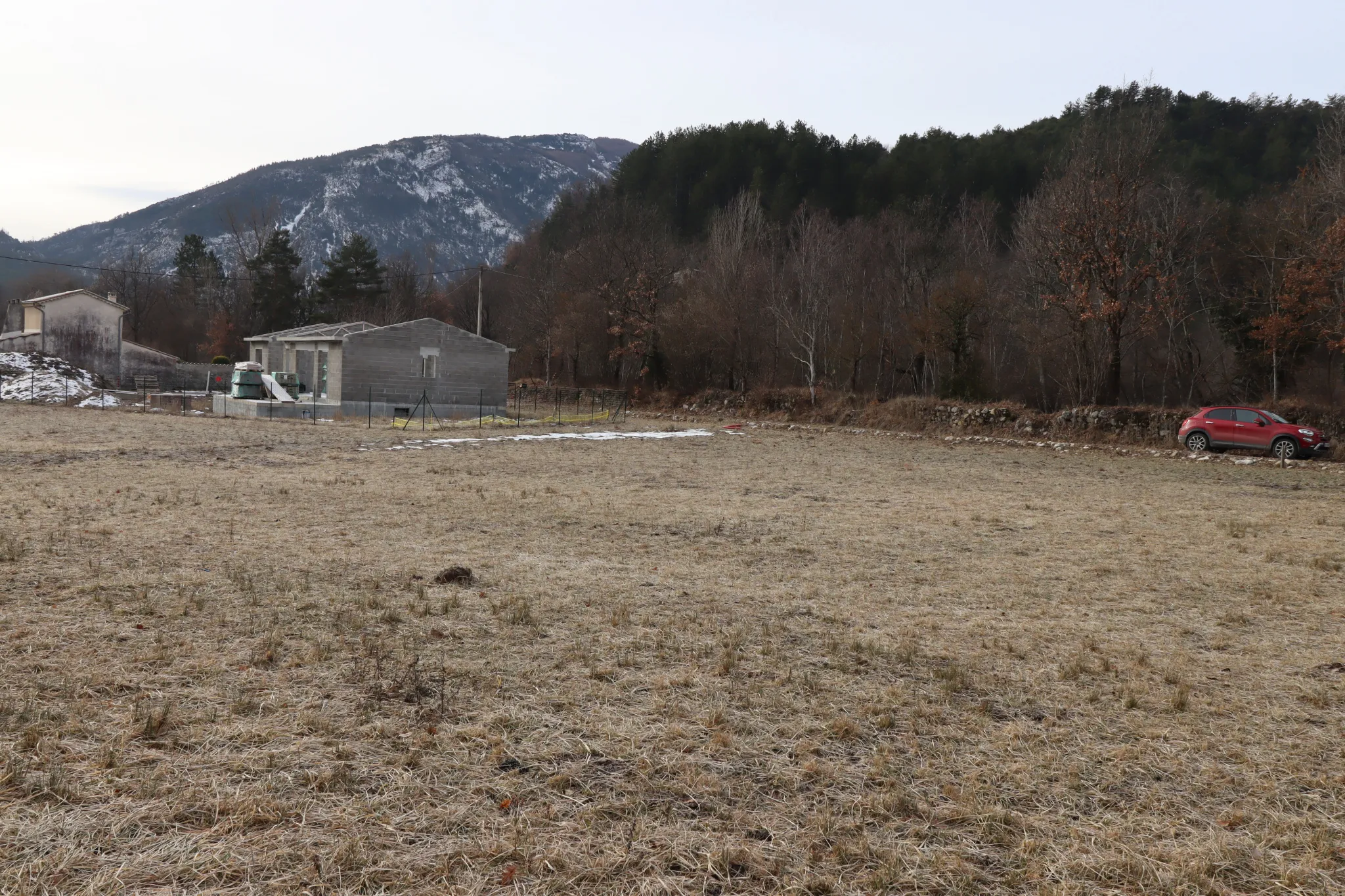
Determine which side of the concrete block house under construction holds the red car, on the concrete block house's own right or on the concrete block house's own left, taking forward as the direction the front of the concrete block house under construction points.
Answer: on the concrete block house's own left

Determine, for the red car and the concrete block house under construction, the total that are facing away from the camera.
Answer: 0

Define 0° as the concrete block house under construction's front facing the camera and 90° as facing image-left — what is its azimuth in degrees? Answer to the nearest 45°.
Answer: approximately 45°

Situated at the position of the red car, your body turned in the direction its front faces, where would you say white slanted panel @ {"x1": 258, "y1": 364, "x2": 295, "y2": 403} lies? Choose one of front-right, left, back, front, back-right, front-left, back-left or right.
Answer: back-right

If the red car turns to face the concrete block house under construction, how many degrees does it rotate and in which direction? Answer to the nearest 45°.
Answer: approximately 135° to its right

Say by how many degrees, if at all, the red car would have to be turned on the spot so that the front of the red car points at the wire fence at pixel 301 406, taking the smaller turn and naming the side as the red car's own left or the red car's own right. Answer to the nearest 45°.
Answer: approximately 135° to the red car's own right

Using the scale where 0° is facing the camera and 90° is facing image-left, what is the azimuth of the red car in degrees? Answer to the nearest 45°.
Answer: approximately 315°
